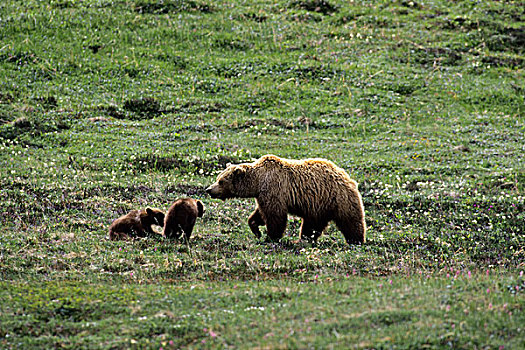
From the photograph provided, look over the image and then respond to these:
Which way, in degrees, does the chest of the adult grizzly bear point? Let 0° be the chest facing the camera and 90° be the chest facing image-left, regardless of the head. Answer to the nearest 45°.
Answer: approximately 90°

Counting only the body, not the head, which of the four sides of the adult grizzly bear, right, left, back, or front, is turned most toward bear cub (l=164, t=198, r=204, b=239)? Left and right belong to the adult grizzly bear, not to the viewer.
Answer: front

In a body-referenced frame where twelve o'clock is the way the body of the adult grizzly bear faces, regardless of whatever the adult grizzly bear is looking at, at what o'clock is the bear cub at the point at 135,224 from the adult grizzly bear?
The bear cub is roughly at 12 o'clock from the adult grizzly bear.

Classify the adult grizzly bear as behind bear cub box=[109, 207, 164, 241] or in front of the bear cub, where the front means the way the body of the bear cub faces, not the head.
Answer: in front

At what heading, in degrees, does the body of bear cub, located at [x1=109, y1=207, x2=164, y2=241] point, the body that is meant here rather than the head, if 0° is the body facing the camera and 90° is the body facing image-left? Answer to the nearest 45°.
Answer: approximately 270°

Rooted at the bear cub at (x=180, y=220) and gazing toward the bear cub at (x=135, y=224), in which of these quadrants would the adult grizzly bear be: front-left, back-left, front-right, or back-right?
back-right

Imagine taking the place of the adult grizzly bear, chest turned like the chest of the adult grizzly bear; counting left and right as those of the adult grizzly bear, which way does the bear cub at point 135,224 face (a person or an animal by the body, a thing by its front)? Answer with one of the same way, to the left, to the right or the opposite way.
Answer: the opposite way

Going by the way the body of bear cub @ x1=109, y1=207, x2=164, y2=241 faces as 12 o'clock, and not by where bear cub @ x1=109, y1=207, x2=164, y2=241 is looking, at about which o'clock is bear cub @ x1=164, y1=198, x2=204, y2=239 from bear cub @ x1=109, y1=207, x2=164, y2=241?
bear cub @ x1=164, y1=198, x2=204, y2=239 is roughly at 1 o'clock from bear cub @ x1=109, y1=207, x2=164, y2=241.

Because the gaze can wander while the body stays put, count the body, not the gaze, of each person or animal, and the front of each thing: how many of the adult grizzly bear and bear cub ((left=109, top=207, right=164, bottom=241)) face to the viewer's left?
1
